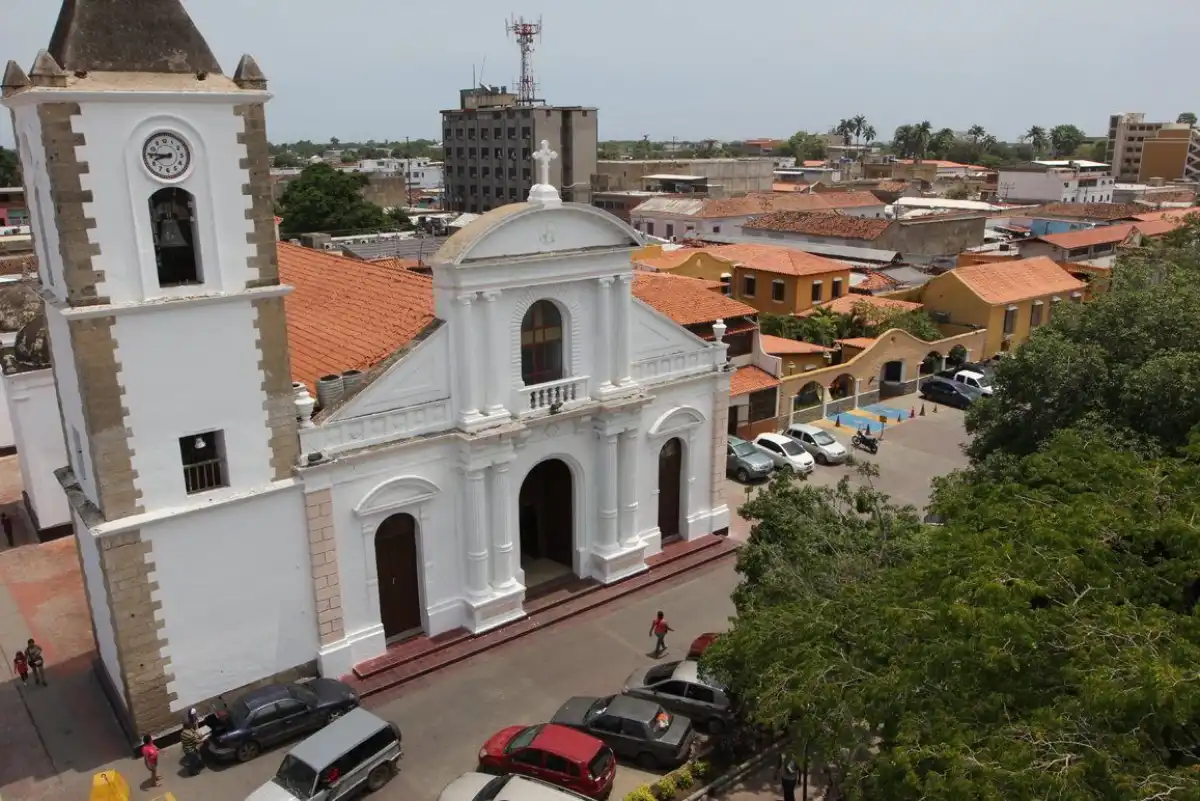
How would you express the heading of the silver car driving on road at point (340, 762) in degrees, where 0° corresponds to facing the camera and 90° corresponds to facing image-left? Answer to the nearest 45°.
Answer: approximately 45°

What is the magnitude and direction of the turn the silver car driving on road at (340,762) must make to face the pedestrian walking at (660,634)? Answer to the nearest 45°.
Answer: approximately 135° to its left

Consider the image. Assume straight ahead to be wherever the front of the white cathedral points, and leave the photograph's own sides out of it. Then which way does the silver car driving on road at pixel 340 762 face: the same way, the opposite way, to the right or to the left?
to the right

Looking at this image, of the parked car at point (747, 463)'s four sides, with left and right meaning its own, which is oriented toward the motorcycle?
left

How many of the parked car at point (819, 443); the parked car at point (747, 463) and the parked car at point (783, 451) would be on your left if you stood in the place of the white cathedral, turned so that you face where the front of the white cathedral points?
3

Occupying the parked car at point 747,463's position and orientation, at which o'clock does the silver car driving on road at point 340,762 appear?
the silver car driving on road at point 340,762 is roughly at 2 o'clock from the parked car at point 747,463.

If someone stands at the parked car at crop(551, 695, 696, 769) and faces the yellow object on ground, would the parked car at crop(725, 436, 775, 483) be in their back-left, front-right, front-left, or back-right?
back-right

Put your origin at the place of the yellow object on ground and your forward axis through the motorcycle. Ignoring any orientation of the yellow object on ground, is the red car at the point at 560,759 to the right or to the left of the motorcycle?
right
